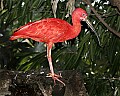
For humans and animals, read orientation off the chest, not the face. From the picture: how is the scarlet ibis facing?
to the viewer's right
